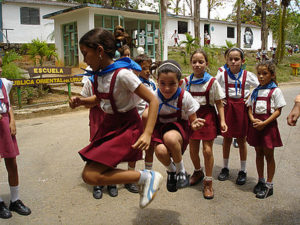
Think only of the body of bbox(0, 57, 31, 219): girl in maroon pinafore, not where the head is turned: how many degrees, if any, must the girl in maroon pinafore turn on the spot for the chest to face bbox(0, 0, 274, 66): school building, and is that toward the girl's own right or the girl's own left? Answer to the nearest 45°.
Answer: approximately 135° to the girl's own left

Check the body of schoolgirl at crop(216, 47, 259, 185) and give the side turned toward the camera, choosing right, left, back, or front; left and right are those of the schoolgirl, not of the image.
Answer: front

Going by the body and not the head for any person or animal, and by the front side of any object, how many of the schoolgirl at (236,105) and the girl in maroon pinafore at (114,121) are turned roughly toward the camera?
1

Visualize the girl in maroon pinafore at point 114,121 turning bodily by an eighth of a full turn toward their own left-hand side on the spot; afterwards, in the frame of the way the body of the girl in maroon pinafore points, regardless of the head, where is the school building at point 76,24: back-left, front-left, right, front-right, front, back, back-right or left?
back-right

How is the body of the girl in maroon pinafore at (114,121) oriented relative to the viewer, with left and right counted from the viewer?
facing to the left of the viewer

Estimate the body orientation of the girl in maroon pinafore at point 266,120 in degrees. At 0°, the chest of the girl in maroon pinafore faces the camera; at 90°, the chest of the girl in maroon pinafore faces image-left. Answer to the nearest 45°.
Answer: approximately 45°

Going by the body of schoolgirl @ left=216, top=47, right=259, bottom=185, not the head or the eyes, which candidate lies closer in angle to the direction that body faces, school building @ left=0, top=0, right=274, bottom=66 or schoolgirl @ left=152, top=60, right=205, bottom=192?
the schoolgirl

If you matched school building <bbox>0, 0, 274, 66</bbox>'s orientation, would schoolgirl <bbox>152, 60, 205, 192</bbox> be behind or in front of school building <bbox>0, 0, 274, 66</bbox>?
in front

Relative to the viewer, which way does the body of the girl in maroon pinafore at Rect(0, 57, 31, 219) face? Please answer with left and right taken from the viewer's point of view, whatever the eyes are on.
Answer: facing the viewer and to the right of the viewer
